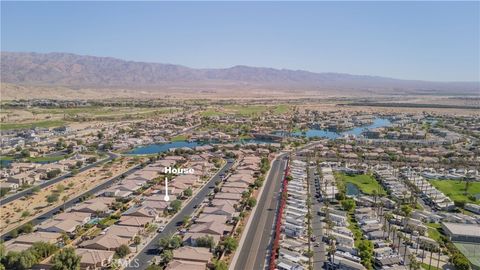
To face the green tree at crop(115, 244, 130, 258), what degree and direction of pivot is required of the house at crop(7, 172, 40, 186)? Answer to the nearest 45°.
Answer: approximately 45° to its right

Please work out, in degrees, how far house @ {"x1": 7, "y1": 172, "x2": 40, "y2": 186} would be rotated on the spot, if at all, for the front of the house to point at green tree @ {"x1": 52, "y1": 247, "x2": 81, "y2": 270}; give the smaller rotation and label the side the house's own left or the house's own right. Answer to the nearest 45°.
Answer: approximately 45° to the house's own right

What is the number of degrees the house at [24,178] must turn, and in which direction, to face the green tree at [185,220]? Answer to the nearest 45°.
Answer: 0° — it already faces it

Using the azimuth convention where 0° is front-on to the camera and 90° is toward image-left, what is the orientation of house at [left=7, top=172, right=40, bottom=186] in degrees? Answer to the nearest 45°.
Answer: approximately 315°

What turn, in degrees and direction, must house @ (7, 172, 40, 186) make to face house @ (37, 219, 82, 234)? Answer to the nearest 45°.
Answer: approximately 45° to its right

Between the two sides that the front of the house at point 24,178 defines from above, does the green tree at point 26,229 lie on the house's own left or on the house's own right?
on the house's own right
